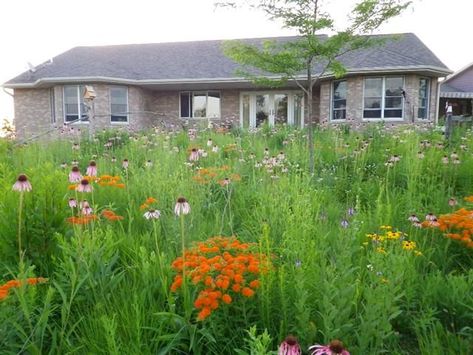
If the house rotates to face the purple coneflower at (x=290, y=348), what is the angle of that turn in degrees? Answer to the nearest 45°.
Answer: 0° — it already faces it

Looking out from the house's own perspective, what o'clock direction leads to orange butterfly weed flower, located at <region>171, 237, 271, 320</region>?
The orange butterfly weed flower is roughly at 12 o'clock from the house.

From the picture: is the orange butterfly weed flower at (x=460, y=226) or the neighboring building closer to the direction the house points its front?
the orange butterfly weed flower

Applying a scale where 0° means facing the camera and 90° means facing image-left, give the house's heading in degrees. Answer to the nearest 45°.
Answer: approximately 0°

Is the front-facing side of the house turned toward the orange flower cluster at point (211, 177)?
yes

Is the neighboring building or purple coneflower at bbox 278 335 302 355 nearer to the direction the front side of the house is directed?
the purple coneflower

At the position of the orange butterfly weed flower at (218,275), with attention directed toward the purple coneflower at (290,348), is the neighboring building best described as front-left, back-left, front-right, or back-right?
back-left

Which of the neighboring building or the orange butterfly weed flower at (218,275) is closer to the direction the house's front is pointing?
the orange butterfly weed flower

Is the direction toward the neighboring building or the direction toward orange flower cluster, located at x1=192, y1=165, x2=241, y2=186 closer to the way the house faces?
the orange flower cluster

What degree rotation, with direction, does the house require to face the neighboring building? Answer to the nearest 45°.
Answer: approximately 135° to its left

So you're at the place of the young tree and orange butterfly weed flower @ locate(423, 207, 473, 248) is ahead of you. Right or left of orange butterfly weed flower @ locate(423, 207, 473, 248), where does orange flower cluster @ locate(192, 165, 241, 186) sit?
right
